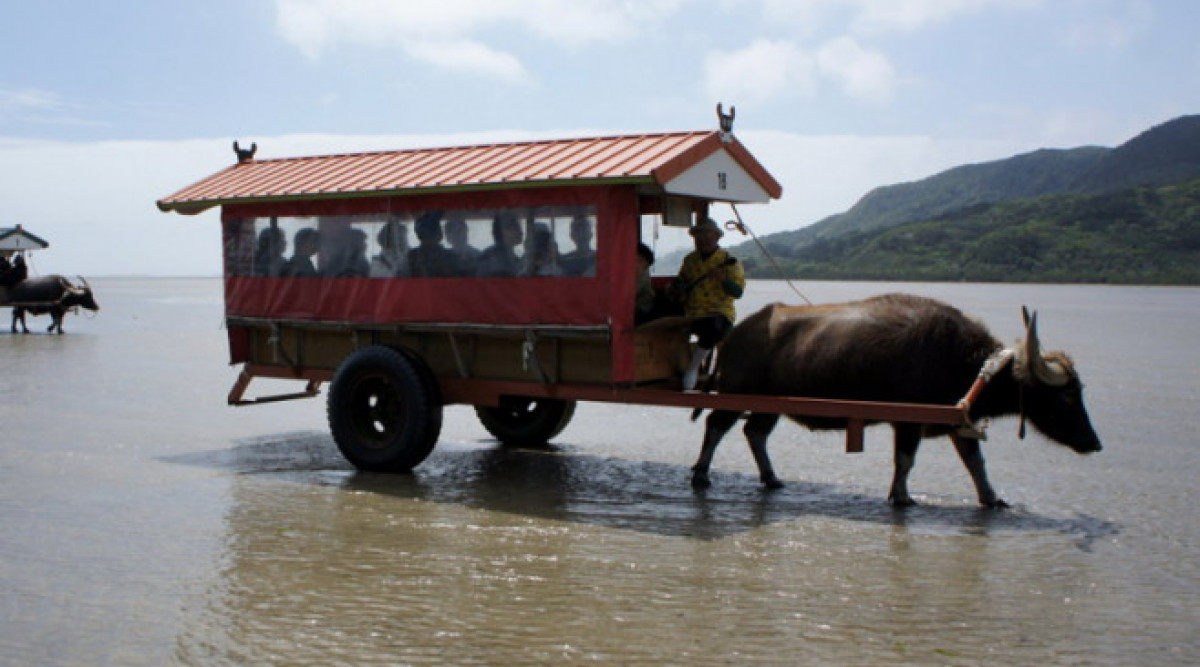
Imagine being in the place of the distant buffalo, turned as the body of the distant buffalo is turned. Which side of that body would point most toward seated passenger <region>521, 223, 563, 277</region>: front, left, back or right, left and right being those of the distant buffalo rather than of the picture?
right

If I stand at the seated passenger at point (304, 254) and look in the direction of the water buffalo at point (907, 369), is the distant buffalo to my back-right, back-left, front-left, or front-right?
back-left

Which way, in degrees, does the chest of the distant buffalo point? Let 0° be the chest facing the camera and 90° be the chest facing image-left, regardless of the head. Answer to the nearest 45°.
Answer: approximately 270°

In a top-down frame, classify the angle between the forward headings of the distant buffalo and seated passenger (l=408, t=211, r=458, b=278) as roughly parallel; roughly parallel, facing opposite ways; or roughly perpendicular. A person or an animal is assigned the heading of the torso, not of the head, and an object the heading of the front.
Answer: roughly perpendicular

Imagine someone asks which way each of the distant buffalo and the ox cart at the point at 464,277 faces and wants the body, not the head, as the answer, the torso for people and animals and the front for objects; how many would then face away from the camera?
0

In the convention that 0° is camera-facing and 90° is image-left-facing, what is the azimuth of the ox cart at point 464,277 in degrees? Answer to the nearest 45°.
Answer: approximately 315°
